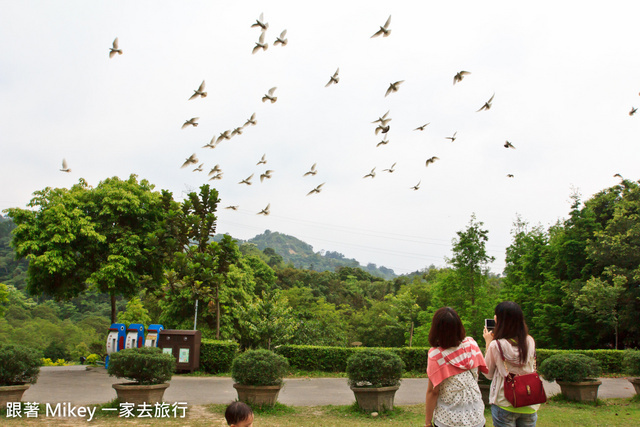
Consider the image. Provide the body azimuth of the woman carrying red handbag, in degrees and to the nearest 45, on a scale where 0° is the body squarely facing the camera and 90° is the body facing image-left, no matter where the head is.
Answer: approximately 135°

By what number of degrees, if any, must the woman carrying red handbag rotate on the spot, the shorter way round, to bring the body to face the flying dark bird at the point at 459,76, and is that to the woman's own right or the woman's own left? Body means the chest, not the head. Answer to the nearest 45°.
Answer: approximately 45° to the woman's own right

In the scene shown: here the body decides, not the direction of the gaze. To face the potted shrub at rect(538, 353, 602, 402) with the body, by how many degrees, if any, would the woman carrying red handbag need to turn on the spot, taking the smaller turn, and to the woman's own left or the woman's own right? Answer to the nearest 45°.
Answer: approximately 45° to the woman's own right

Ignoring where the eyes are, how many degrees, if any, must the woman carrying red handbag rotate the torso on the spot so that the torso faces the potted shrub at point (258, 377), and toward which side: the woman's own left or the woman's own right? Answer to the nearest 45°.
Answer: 0° — they already face it
